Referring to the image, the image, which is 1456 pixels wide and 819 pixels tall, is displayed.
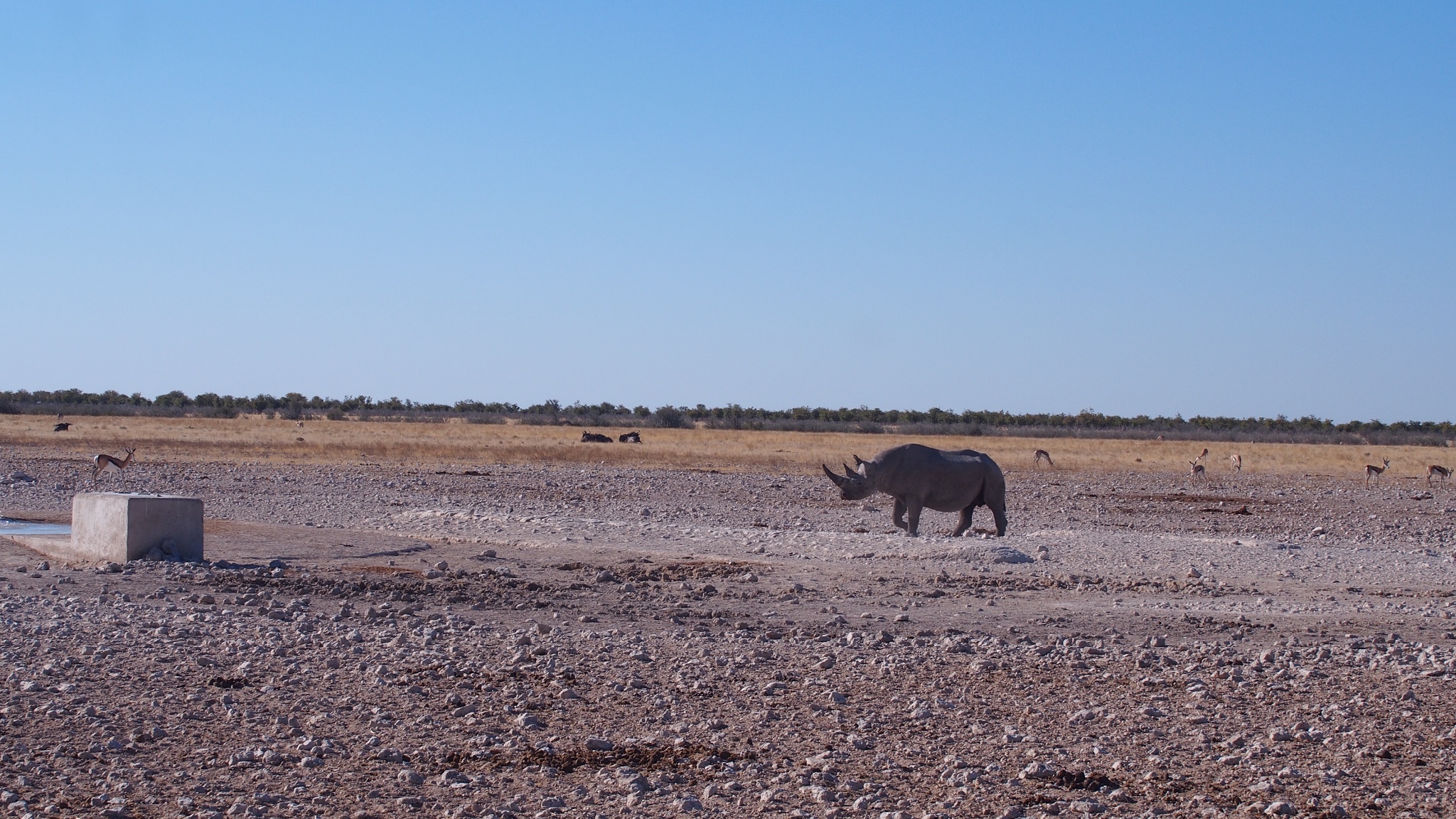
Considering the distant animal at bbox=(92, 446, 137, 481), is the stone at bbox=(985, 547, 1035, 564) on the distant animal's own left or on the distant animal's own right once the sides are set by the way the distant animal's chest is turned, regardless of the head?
on the distant animal's own right

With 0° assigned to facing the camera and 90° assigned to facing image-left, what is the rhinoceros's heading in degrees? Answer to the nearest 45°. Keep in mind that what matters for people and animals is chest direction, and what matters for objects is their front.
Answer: approximately 90°

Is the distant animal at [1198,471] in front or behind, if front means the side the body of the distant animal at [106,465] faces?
in front

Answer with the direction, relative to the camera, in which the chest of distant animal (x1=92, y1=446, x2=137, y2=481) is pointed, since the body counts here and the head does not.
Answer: to the viewer's right

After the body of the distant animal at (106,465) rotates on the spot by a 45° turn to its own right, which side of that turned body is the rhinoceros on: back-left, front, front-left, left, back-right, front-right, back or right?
front

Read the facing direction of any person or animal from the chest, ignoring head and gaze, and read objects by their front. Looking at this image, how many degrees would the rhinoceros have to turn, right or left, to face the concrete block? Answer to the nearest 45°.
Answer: approximately 45° to its left

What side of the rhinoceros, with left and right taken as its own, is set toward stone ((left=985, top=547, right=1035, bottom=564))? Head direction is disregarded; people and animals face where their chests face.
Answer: left

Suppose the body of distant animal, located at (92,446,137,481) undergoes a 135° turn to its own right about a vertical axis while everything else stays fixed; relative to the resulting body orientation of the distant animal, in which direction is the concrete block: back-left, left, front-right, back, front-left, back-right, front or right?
front-left
